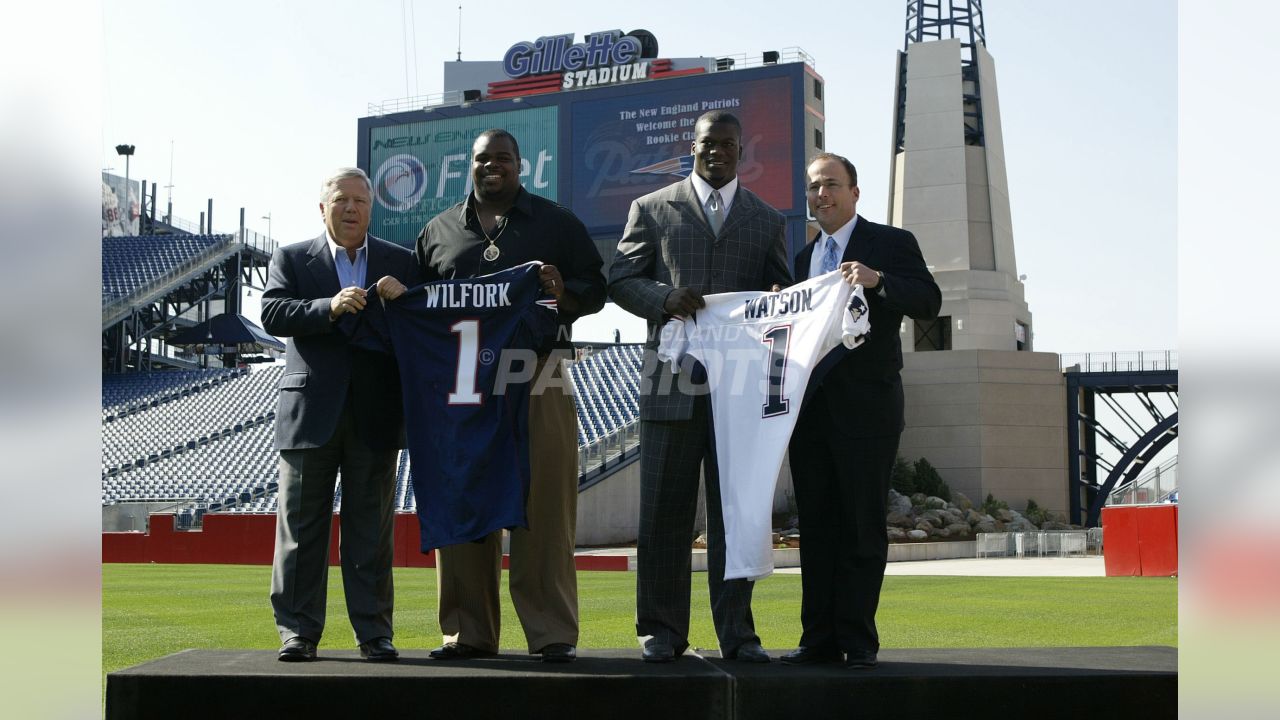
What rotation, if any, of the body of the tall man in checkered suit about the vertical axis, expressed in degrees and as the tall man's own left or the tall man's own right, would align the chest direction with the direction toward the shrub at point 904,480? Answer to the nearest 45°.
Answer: approximately 180°

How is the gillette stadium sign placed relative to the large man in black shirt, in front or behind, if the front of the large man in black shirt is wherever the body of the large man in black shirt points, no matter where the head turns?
behind

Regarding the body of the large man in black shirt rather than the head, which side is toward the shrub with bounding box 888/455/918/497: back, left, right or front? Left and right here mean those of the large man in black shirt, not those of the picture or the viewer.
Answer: back

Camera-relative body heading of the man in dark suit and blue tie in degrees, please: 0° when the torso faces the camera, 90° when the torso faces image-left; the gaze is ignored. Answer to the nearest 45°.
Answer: approximately 45°

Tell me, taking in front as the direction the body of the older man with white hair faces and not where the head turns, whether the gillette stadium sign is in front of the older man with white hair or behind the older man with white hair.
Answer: behind

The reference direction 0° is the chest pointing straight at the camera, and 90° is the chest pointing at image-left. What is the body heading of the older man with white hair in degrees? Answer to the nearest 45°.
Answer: approximately 0°

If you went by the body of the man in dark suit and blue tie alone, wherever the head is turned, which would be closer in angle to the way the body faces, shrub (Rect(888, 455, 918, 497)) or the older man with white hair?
the older man with white hair
